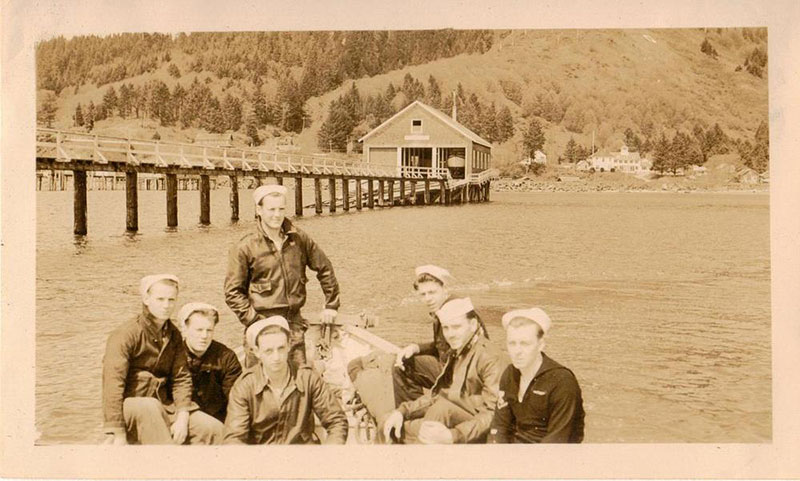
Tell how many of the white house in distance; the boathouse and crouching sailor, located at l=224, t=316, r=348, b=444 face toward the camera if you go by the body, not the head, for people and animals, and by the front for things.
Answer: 3

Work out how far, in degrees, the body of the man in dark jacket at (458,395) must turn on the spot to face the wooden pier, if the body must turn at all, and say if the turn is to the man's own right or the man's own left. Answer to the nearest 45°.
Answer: approximately 90° to the man's own right

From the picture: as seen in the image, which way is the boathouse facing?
toward the camera

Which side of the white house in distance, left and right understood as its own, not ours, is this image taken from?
front

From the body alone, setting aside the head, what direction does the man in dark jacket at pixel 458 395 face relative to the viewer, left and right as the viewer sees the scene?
facing the viewer and to the left of the viewer

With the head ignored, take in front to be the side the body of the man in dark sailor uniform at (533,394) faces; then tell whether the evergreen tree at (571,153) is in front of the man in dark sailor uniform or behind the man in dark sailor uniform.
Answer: behind

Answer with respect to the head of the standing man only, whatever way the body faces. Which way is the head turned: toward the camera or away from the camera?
toward the camera

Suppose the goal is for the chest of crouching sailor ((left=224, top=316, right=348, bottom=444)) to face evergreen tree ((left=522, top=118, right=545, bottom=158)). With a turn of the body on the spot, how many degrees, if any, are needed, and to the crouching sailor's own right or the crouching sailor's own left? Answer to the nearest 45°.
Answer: approximately 135° to the crouching sailor's own left

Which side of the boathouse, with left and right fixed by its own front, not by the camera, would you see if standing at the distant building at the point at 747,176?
left

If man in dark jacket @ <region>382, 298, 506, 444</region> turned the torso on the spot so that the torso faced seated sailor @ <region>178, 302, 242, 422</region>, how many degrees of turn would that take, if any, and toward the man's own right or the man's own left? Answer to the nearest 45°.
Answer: approximately 45° to the man's own right

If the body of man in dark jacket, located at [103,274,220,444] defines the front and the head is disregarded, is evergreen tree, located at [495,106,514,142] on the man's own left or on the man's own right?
on the man's own left

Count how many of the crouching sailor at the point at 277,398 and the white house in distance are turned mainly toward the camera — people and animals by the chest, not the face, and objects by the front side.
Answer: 2

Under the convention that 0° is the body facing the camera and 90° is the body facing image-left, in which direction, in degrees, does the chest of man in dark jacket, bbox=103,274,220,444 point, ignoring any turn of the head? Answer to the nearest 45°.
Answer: approximately 315°
